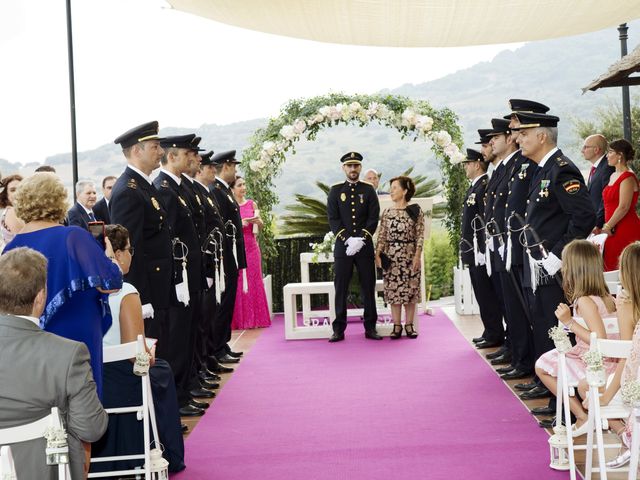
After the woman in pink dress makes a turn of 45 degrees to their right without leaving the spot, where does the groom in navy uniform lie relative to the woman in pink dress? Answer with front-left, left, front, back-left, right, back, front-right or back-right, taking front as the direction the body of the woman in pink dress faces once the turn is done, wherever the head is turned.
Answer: front-left

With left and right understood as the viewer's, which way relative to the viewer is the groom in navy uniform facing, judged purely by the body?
facing the viewer

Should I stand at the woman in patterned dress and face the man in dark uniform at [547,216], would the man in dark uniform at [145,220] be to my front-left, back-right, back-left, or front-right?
front-right

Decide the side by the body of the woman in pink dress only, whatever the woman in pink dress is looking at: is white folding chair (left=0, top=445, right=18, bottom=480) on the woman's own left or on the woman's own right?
on the woman's own right

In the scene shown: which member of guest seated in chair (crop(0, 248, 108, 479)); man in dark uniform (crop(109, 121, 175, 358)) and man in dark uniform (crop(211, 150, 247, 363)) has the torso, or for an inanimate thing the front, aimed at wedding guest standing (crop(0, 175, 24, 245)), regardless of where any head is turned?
the guest seated in chair

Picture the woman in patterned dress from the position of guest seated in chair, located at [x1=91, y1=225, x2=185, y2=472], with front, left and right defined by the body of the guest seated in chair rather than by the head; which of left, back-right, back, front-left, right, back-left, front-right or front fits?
front

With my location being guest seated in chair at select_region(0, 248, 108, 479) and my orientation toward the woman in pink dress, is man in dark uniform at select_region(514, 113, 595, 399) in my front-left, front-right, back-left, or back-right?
front-right

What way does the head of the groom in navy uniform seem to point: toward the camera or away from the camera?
toward the camera

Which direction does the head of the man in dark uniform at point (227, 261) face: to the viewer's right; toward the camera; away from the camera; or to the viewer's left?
to the viewer's right

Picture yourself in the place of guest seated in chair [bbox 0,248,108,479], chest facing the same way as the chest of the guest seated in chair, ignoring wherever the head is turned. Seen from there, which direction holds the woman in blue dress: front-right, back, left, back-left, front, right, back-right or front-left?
front

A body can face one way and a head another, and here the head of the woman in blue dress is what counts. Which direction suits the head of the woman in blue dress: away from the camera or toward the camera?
away from the camera

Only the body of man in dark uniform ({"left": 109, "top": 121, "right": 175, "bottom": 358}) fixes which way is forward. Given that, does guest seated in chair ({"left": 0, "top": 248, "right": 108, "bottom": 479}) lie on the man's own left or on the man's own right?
on the man's own right

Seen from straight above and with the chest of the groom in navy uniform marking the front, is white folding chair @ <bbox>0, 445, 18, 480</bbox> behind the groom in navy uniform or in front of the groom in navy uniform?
in front

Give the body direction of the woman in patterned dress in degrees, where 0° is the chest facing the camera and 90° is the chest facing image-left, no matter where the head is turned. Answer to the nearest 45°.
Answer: approximately 0°
